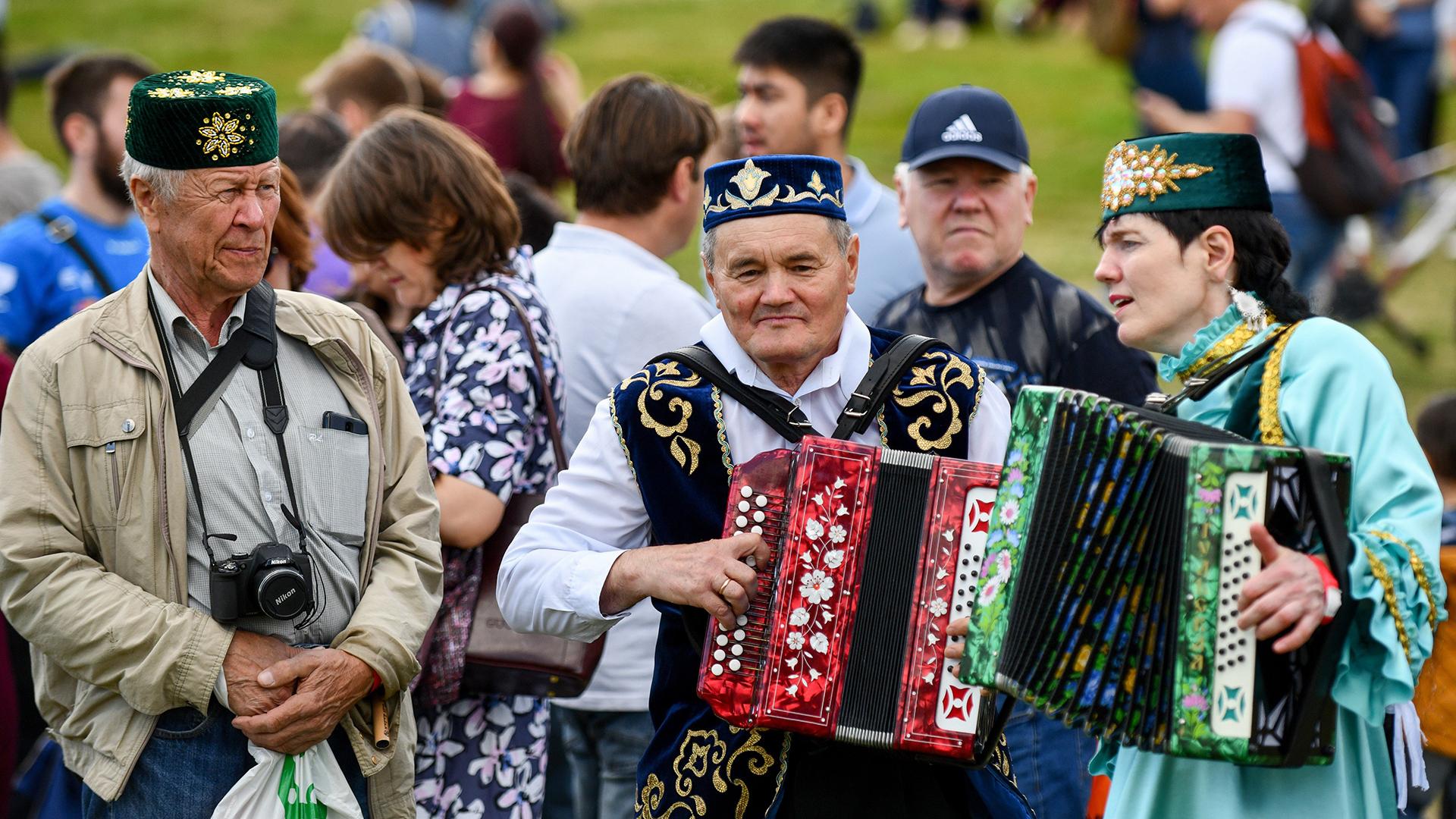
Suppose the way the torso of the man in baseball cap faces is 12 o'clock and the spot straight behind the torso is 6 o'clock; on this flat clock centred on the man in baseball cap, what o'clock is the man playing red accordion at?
The man playing red accordion is roughly at 1 o'clock from the man in baseball cap.

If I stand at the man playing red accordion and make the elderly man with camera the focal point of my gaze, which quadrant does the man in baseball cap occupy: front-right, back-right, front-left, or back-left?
back-right

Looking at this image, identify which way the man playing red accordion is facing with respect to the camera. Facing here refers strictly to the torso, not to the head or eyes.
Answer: toward the camera

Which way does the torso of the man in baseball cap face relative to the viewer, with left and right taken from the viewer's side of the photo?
facing the viewer

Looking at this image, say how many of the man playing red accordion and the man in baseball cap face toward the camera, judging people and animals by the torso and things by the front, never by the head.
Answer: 2

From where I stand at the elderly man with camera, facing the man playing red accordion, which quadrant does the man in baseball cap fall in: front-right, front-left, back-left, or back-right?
front-left

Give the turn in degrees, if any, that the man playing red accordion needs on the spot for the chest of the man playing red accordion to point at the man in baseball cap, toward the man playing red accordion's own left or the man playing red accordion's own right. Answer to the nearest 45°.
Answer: approximately 135° to the man playing red accordion's own left

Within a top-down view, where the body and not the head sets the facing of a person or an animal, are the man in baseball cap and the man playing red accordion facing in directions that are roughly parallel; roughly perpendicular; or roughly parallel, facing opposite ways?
roughly parallel

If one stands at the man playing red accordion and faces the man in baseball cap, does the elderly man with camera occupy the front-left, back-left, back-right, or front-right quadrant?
back-left

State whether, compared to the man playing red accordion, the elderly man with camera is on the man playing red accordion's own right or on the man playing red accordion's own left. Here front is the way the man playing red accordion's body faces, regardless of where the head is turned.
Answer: on the man playing red accordion's own right

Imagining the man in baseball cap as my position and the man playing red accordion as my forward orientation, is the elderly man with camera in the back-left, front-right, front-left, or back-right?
front-right

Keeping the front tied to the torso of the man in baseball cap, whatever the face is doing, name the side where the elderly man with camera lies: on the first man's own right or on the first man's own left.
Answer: on the first man's own right
